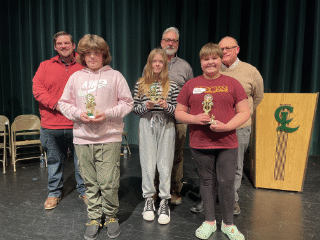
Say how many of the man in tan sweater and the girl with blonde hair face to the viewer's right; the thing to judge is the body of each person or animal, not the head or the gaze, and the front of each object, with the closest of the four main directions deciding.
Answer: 0

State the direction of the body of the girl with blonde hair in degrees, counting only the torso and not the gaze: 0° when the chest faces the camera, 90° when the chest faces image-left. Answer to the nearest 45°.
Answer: approximately 0°

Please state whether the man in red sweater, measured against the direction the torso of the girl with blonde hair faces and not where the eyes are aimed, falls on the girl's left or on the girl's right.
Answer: on the girl's right

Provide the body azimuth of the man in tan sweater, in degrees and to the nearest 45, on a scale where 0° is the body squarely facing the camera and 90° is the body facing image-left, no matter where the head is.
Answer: approximately 45°
